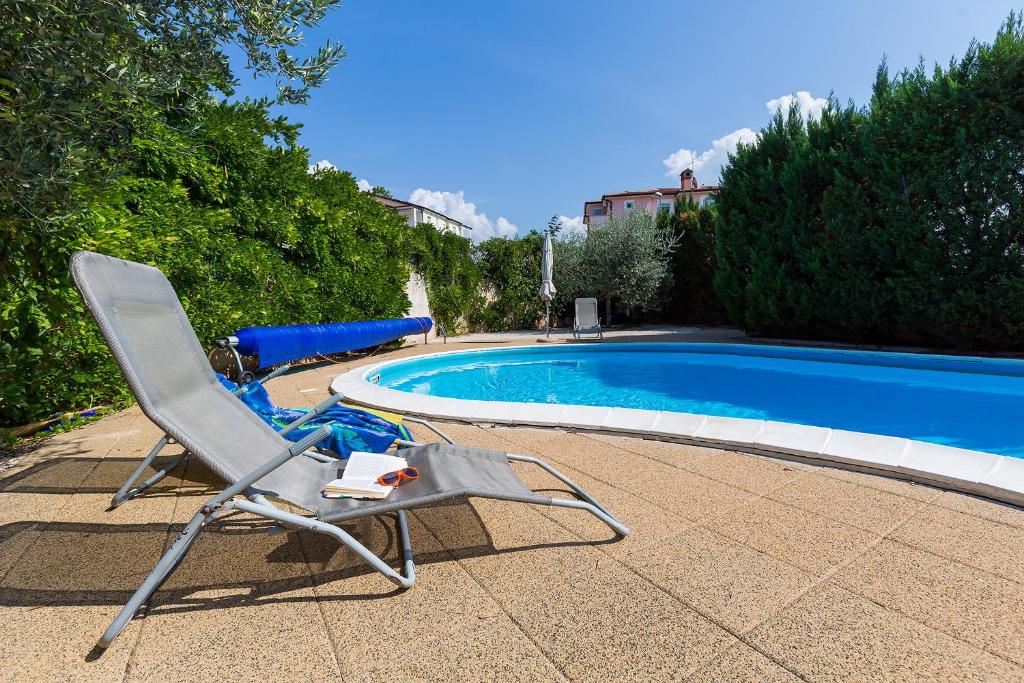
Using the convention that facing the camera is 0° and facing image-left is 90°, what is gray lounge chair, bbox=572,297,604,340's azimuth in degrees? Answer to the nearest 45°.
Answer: approximately 0°

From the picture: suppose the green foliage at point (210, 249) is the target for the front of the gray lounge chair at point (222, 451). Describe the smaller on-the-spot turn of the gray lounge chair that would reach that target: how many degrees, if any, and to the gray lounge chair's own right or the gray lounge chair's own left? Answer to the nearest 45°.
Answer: approximately 90° to the gray lounge chair's own left

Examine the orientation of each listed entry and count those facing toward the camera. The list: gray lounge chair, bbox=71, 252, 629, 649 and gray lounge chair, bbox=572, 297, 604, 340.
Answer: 1

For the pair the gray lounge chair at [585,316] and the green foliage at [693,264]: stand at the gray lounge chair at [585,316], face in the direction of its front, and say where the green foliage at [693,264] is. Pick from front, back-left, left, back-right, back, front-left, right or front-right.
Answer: back-left

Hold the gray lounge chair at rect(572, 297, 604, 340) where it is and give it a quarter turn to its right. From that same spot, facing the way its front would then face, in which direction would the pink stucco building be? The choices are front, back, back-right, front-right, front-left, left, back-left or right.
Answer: right

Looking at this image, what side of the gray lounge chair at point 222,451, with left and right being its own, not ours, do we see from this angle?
right

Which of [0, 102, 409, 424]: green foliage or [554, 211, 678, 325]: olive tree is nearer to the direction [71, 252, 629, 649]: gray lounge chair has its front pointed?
the olive tree

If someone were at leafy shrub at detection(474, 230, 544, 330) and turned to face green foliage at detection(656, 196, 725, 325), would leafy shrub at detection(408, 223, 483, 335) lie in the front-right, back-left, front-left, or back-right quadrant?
back-right

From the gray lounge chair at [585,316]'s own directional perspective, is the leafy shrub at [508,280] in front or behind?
behind

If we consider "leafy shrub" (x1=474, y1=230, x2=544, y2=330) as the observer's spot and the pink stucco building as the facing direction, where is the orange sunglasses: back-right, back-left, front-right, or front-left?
back-right

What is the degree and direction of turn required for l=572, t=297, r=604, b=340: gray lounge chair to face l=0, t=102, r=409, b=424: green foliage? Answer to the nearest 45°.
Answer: approximately 45° to its right
